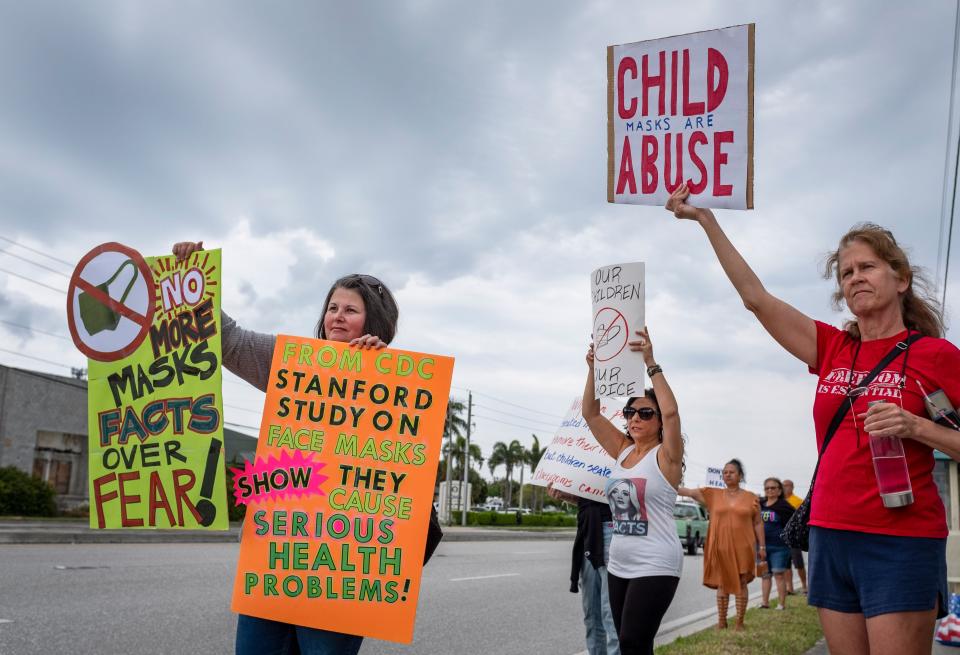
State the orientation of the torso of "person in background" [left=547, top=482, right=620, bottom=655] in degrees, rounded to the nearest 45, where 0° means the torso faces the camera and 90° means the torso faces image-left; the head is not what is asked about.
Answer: approximately 90°

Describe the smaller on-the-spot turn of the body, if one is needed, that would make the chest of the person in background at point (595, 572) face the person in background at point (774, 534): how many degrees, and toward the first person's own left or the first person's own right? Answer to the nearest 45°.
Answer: approximately 90° to the first person's own right

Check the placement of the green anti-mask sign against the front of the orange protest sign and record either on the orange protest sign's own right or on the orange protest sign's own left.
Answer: on the orange protest sign's own right

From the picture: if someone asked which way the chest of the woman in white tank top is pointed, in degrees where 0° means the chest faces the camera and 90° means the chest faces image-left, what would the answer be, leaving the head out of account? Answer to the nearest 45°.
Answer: approximately 45°

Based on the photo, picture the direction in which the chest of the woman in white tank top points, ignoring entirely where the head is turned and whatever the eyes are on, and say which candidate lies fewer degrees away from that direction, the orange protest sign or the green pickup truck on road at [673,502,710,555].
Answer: the orange protest sign

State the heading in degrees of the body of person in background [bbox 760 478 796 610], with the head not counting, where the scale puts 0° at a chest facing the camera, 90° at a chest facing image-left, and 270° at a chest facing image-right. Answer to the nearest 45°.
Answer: approximately 45°
